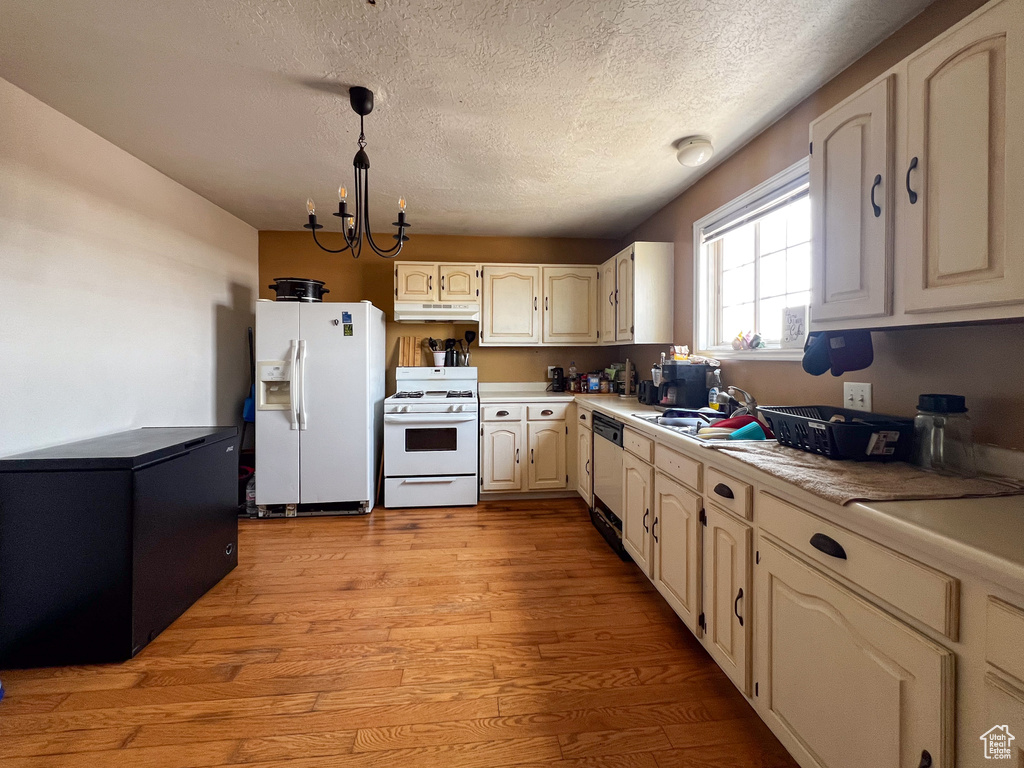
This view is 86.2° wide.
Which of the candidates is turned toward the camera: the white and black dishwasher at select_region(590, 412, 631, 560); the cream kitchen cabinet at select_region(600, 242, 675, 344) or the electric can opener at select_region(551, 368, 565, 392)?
the electric can opener

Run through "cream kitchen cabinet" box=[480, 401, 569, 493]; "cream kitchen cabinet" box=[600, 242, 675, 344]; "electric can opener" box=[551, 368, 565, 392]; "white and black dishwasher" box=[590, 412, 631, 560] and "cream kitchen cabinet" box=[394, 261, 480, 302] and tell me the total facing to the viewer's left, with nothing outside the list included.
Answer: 2

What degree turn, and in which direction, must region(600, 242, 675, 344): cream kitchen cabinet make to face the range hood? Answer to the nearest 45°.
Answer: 0° — it already faces it

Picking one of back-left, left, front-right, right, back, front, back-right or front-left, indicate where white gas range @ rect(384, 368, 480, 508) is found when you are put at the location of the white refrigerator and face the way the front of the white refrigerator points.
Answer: left

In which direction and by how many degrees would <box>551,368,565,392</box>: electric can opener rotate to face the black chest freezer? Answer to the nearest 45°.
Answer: approximately 45° to its right

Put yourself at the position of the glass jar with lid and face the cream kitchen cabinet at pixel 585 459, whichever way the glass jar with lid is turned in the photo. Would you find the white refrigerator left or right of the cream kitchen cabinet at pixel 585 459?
left

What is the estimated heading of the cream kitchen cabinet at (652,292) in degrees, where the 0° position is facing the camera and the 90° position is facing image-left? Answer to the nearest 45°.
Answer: approximately 90°

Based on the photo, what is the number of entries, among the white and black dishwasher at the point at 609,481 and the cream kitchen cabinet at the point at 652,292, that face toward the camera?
0
